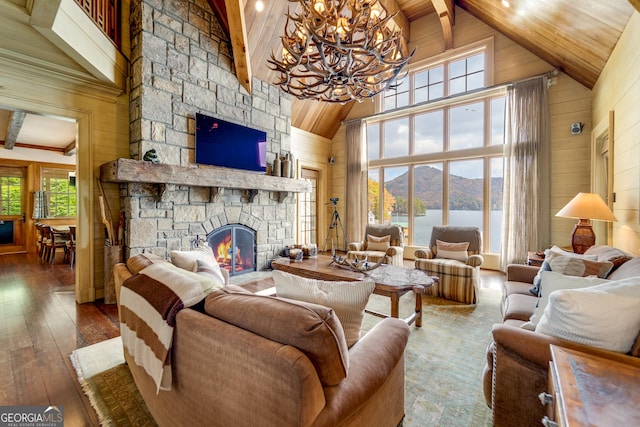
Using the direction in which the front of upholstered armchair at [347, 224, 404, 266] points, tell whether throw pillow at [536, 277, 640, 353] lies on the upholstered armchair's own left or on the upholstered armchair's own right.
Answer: on the upholstered armchair's own left

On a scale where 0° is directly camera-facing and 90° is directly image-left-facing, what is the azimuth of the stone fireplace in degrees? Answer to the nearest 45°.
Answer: approximately 315°

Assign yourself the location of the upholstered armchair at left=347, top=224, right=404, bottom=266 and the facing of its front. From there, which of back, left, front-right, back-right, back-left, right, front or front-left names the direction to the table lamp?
left

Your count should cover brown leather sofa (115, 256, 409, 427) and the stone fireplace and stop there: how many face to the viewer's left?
0

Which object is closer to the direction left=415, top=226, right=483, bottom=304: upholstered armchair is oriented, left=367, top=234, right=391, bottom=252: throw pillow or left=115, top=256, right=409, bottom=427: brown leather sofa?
the brown leather sofa

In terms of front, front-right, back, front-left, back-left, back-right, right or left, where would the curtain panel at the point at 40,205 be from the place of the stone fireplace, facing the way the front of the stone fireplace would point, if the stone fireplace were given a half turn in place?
front

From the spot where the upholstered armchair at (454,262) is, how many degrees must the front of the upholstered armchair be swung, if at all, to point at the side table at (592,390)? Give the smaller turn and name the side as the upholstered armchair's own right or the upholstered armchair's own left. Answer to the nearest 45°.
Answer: approximately 45° to the upholstered armchair's own left

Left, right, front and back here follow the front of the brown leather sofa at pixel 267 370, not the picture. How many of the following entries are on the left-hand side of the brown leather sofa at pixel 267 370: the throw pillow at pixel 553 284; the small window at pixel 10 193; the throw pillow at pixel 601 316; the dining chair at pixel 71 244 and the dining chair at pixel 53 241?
3

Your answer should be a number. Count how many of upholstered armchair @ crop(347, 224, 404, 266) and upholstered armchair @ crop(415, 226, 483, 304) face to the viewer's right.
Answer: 0

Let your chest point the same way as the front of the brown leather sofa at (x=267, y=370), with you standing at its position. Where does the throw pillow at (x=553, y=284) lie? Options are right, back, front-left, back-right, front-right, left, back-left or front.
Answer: front-right

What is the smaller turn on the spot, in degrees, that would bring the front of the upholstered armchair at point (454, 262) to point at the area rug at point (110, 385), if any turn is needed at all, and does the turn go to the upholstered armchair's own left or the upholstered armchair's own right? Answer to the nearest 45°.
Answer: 0° — it already faces it

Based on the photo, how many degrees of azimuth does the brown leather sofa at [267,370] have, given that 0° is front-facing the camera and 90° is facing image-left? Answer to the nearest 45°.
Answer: approximately 225°

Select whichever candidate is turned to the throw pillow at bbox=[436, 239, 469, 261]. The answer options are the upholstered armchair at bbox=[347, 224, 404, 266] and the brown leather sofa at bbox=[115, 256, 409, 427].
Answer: the brown leather sofa
